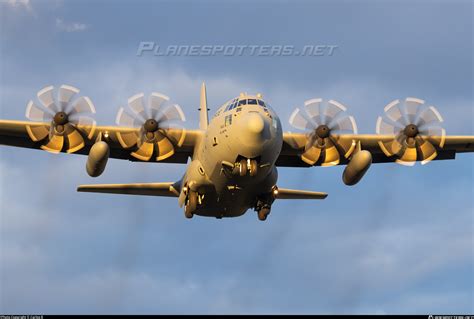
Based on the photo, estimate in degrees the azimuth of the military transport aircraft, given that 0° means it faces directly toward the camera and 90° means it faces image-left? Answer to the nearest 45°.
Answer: approximately 0°
